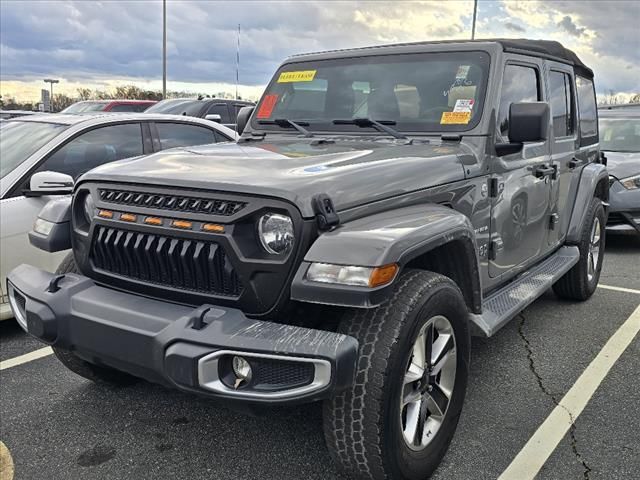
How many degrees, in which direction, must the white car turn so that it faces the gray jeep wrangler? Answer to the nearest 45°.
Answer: approximately 90° to its left

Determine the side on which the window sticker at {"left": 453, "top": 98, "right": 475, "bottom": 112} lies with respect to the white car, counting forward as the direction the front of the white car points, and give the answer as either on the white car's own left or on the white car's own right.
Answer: on the white car's own left

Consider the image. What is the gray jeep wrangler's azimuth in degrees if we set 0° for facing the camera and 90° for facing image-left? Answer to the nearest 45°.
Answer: approximately 45°

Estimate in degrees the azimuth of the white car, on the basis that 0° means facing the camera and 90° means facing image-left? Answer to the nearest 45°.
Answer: approximately 45°

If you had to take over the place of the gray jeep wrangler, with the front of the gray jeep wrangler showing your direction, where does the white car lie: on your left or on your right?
on your right

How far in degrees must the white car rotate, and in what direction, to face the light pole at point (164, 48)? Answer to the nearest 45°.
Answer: approximately 135° to its right

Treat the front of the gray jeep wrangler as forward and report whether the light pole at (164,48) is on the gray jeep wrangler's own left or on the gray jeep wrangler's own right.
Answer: on the gray jeep wrangler's own right
